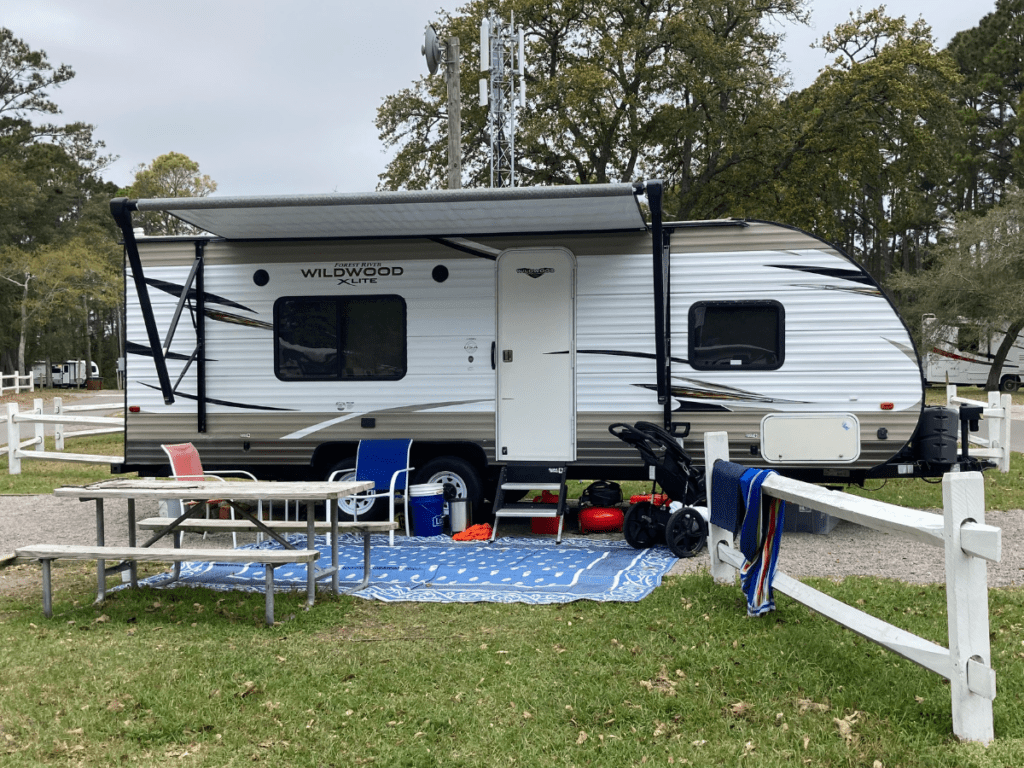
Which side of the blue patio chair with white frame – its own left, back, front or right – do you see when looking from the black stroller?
left

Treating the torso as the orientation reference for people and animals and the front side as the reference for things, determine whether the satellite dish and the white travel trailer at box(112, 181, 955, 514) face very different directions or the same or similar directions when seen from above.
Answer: very different directions

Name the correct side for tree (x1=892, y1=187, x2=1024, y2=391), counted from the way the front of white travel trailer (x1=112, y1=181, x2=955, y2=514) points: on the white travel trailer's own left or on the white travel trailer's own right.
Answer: on the white travel trailer's own left

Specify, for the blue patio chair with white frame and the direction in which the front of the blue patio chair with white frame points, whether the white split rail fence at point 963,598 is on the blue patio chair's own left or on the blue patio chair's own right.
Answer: on the blue patio chair's own left

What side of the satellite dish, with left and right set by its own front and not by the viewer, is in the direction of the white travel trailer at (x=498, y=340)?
left

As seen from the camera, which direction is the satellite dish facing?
to the viewer's left

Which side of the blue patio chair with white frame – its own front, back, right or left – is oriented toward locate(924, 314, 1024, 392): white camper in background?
back

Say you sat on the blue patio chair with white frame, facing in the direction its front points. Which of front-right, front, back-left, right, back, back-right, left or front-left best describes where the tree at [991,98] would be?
back

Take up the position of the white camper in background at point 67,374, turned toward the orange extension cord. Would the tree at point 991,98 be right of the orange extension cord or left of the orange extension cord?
left

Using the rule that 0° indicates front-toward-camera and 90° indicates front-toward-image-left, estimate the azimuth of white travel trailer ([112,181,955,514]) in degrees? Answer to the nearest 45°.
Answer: approximately 270°

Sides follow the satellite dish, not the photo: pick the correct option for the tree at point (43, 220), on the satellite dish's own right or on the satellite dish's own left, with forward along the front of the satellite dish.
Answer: on the satellite dish's own right
